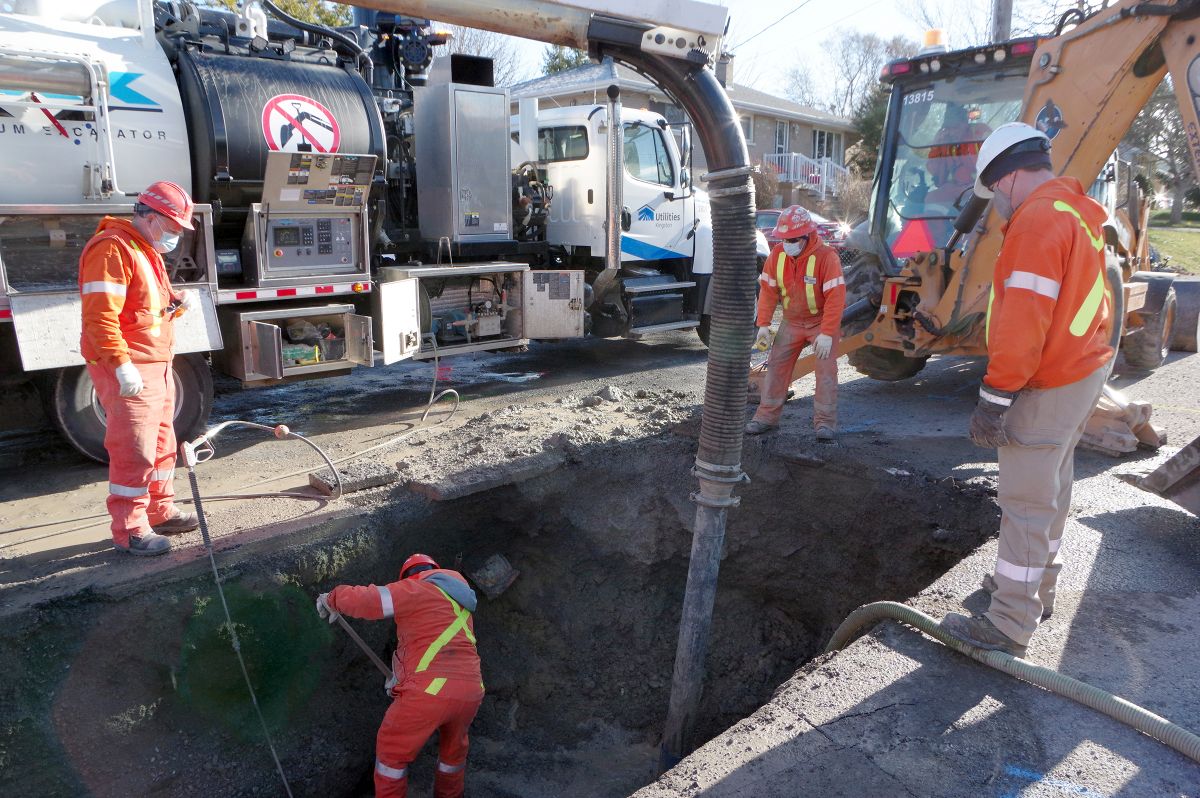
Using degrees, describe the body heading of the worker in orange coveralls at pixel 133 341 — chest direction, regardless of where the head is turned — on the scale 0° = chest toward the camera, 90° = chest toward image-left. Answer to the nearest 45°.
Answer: approximately 315°

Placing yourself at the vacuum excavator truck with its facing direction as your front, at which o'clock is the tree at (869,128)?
The tree is roughly at 12 o'clock from the vacuum excavator truck.

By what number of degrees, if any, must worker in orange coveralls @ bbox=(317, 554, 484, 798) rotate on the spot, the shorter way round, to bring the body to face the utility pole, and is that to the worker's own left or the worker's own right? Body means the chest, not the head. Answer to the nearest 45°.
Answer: approximately 90° to the worker's own right

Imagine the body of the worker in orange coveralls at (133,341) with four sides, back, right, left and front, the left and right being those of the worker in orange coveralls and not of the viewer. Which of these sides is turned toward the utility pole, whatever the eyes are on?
left

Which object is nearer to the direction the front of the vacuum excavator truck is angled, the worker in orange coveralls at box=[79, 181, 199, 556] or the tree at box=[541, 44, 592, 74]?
the tree

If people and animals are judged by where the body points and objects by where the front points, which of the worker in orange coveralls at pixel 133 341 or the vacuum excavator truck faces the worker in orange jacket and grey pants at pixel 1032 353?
the worker in orange coveralls at pixel 133 341

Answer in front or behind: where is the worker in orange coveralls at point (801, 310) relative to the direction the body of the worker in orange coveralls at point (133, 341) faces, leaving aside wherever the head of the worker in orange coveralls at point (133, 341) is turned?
in front

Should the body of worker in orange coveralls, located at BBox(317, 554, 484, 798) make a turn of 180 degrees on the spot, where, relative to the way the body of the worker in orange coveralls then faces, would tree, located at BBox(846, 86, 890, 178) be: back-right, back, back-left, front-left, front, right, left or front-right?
left

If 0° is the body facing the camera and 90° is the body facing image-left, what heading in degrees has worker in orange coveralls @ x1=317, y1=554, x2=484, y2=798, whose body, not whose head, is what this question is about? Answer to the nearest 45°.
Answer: approximately 135°

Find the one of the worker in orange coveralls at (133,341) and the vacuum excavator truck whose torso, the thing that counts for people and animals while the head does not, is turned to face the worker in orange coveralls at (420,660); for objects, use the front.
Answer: the worker in orange coveralls at (133,341)

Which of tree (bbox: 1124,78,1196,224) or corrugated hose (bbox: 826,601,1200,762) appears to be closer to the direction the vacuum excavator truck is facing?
the tree

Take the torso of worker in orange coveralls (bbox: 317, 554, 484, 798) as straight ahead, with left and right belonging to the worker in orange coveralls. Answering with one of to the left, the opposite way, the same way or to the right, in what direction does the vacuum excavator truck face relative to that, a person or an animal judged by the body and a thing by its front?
to the right

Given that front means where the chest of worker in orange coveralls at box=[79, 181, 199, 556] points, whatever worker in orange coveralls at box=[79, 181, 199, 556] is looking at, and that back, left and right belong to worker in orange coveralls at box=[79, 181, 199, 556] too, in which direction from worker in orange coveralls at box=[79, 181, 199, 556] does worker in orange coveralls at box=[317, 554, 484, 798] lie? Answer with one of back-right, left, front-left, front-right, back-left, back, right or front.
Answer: front

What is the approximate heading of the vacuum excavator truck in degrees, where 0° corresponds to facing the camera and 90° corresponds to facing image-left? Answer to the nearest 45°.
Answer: approximately 225°

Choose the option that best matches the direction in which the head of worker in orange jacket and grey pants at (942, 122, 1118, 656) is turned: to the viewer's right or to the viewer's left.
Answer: to the viewer's left
